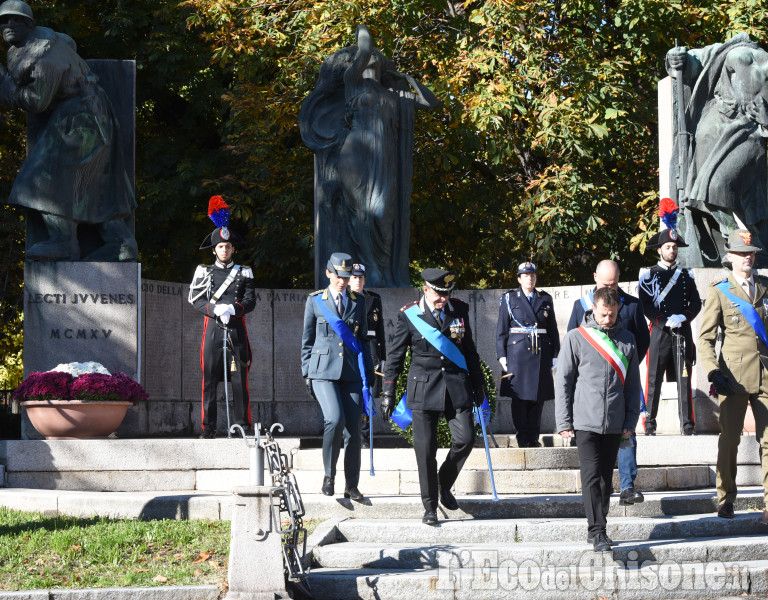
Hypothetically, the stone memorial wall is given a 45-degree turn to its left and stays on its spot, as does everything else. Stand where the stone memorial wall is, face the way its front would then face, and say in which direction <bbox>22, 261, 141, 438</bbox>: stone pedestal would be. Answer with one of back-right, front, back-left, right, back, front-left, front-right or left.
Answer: right

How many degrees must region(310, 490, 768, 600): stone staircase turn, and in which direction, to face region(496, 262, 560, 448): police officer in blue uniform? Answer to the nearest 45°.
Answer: approximately 180°

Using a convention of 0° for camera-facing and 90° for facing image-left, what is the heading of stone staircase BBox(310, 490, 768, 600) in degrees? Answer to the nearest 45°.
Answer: approximately 0°

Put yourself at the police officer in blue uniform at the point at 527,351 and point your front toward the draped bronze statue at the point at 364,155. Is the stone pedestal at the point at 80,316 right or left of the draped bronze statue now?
left

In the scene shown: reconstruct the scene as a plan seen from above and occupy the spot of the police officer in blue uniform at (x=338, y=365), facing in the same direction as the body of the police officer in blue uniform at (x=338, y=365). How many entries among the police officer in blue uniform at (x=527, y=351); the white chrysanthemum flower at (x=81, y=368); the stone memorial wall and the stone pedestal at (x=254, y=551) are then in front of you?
1

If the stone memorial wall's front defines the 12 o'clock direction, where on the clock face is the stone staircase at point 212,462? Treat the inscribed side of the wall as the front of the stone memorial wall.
The stone staircase is roughly at 12 o'clock from the stone memorial wall.

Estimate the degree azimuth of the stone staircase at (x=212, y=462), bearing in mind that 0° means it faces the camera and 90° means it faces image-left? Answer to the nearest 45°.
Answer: approximately 0°
